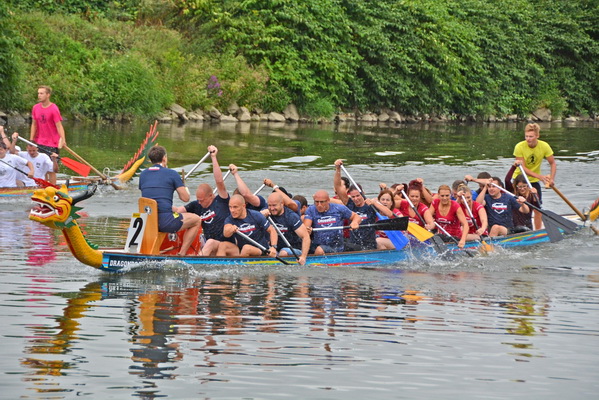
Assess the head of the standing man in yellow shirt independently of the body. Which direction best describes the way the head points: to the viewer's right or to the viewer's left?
to the viewer's left

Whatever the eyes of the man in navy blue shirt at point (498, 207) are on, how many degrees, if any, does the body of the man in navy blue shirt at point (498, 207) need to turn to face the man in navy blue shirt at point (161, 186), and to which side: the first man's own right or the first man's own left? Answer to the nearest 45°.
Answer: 0° — they already face them

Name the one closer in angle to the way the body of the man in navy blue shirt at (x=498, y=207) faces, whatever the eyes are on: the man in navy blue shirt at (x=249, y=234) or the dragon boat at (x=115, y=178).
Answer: the man in navy blue shirt

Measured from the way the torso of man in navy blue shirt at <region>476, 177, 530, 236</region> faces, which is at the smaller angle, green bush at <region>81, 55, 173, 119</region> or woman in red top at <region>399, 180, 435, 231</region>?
the woman in red top

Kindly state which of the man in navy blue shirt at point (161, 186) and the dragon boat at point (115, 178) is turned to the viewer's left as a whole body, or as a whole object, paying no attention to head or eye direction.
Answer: the dragon boat

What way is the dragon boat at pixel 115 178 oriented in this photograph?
to the viewer's left

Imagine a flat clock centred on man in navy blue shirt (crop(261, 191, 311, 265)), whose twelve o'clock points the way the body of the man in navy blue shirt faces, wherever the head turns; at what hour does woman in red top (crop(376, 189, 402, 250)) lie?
The woman in red top is roughly at 6 o'clock from the man in navy blue shirt.

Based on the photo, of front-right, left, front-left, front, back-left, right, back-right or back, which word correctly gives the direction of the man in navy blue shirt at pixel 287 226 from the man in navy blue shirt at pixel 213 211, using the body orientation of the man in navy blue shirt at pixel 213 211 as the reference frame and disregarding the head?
back-left

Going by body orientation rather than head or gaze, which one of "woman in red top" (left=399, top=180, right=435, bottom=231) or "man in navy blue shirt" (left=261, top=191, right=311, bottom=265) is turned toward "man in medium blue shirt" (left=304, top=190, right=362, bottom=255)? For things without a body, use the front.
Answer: the woman in red top

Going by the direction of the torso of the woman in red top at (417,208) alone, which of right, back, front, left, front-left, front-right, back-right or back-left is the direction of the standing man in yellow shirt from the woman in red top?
back

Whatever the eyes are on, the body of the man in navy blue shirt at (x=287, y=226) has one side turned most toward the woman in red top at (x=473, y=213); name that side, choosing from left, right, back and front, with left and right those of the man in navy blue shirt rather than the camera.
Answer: back

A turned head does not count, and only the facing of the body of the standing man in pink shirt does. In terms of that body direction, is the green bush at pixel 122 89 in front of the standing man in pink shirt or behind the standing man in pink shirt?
behind

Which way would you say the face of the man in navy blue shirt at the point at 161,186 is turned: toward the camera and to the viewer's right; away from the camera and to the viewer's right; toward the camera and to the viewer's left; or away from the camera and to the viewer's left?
away from the camera and to the viewer's right

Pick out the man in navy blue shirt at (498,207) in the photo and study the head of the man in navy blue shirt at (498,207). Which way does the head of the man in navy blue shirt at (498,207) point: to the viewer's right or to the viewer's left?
to the viewer's left
